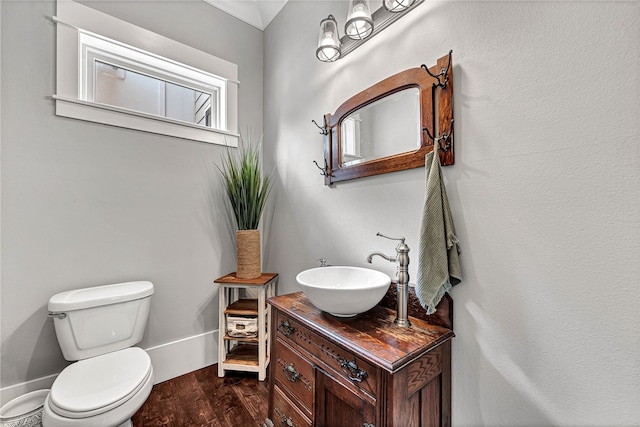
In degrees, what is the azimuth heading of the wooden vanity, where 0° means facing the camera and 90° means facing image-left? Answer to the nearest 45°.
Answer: approximately 45°

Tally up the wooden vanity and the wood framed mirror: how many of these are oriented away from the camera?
0

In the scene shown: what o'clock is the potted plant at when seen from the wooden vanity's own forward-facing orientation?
The potted plant is roughly at 3 o'clock from the wooden vanity.

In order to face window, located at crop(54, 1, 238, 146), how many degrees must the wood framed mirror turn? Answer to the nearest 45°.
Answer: approximately 45° to its right

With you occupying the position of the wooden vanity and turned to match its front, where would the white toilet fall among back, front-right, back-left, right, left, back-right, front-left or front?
front-right

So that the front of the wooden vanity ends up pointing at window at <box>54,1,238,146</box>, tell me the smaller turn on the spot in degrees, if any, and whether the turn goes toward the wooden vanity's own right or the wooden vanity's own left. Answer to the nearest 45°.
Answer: approximately 45° to the wooden vanity's own right
